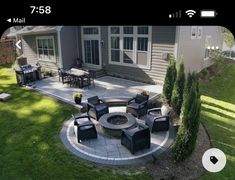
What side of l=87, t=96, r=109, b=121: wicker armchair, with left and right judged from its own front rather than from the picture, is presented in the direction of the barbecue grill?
back

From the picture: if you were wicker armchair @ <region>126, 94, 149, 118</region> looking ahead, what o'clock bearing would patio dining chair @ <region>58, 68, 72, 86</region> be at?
The patio dining chair is roughly at 3 o'clock from the wicker armchair.

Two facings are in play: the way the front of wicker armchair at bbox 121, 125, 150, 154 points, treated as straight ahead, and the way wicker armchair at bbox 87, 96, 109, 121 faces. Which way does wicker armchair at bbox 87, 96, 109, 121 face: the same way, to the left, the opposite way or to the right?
the opposite way

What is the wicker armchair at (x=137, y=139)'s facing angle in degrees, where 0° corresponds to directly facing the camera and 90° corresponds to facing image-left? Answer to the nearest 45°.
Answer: approximately 135°

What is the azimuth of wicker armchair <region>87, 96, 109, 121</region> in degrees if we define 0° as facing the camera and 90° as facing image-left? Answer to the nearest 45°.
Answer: approximately 315°

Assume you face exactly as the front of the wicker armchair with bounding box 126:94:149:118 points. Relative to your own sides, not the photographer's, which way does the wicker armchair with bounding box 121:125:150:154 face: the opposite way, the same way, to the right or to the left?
to the right

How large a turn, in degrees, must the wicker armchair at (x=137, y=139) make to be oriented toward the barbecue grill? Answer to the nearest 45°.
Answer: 0° — it already faces it

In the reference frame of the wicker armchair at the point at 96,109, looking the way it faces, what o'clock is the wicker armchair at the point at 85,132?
the wicker armchair at the point at 85,132 is roughly at 2 o'clock from the wicker armchair at the point at 96,109.

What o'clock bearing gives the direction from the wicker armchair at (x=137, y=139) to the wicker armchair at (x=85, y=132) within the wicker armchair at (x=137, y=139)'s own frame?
the wicker armchair at (x=85, y=132) is roughly at 11 o'clock from the wicker armchair at (x=137, y=139).

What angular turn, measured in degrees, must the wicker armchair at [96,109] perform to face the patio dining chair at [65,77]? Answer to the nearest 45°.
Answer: approximately 135° to its left

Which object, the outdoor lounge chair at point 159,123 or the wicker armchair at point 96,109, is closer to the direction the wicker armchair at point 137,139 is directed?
the wicker armchair

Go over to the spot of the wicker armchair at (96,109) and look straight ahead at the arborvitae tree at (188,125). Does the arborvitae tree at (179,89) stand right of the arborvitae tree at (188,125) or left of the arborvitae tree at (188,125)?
left

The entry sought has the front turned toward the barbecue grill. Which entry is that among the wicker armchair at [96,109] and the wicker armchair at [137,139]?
the wicker armchair at [137,139]

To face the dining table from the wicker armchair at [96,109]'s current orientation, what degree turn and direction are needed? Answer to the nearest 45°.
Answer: approximately 135° to its left

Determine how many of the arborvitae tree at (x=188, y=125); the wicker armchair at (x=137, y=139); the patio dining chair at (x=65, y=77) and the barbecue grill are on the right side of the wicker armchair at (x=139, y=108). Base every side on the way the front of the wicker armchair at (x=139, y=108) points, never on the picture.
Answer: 2

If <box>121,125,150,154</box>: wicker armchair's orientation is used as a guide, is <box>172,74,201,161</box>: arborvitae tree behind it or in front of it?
behind

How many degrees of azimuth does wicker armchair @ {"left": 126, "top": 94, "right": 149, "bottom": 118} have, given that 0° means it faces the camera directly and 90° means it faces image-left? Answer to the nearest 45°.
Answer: approximately 45°

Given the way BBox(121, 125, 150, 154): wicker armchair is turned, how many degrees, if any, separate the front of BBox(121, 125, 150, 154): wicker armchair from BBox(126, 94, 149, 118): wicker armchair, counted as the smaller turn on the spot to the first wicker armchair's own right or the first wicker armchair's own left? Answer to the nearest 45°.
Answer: approximately 45° to the first wicker armchair's own right

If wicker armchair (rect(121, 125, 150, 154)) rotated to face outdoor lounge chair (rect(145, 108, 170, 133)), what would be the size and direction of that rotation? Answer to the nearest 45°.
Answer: approximately 90° to its right
